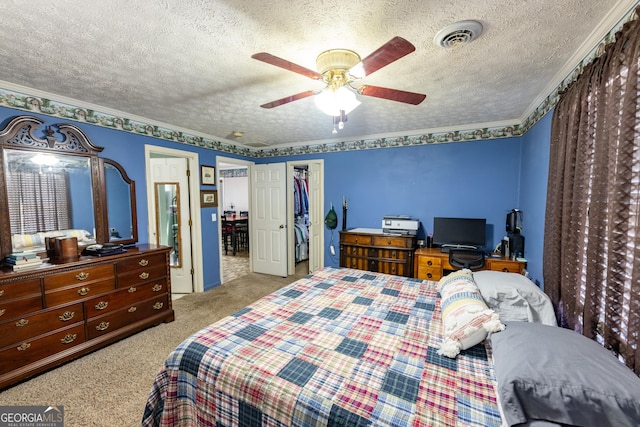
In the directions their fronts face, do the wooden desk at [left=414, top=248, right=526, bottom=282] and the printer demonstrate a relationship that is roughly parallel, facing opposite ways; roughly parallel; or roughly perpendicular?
roughly parallel

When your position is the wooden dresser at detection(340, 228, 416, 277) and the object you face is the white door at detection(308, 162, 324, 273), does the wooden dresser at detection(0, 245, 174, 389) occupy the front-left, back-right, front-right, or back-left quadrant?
front-left

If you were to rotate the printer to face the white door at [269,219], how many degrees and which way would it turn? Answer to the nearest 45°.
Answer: approximately 90° to its right

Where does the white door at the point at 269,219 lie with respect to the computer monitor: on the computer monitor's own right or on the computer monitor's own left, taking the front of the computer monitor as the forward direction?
on the computer monitor's own right

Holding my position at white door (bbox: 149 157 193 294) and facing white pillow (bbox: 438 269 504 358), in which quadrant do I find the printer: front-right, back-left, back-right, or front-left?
front-left

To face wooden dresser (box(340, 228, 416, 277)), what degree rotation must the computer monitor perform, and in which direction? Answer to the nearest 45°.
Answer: approximately 90° to its right

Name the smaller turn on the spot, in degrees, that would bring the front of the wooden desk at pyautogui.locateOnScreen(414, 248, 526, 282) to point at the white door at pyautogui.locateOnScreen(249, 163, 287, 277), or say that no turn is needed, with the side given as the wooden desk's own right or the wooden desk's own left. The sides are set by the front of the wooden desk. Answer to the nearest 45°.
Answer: approximately 90° to the wooden desk's own right

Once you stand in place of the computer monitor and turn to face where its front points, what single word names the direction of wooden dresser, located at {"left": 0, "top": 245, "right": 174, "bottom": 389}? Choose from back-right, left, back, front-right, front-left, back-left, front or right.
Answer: front-right

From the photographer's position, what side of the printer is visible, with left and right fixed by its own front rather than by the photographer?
front

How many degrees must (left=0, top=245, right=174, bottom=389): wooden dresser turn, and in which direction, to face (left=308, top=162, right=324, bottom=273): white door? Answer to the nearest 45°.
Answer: approximately 45° to its left

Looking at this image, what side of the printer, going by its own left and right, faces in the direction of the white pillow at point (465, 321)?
front

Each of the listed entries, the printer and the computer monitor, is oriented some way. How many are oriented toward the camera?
2

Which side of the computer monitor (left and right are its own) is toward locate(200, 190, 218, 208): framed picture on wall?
right

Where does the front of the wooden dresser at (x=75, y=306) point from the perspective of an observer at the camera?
facing the viewer and to the right of the viewer
